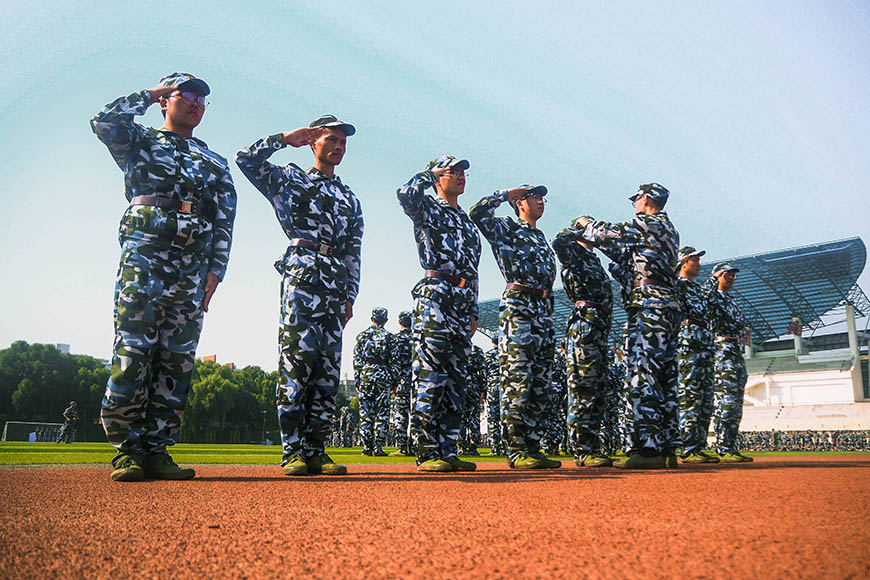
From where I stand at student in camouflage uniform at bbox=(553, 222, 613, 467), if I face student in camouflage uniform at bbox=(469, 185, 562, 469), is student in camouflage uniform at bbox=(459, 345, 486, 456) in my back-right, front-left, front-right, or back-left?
back-right

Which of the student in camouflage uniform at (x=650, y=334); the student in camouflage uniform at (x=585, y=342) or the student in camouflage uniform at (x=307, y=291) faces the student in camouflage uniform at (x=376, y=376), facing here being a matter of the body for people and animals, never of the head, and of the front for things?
the student in camouflage uniform at (x=650, y=334)

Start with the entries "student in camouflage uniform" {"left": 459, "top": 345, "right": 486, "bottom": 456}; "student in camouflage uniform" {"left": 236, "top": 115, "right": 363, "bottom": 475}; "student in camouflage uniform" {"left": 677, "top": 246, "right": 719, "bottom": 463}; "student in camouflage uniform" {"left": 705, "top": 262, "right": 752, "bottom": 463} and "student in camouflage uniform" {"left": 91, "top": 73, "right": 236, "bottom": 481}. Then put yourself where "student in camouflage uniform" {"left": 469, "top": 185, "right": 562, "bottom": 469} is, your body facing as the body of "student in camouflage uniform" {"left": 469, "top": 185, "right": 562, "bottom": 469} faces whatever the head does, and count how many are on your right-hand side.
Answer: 2

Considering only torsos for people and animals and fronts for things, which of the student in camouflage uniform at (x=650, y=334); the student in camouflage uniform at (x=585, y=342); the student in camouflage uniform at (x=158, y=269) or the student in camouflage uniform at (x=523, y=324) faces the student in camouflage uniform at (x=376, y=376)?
the student in camouflage uniform at (x=650, y=334)
